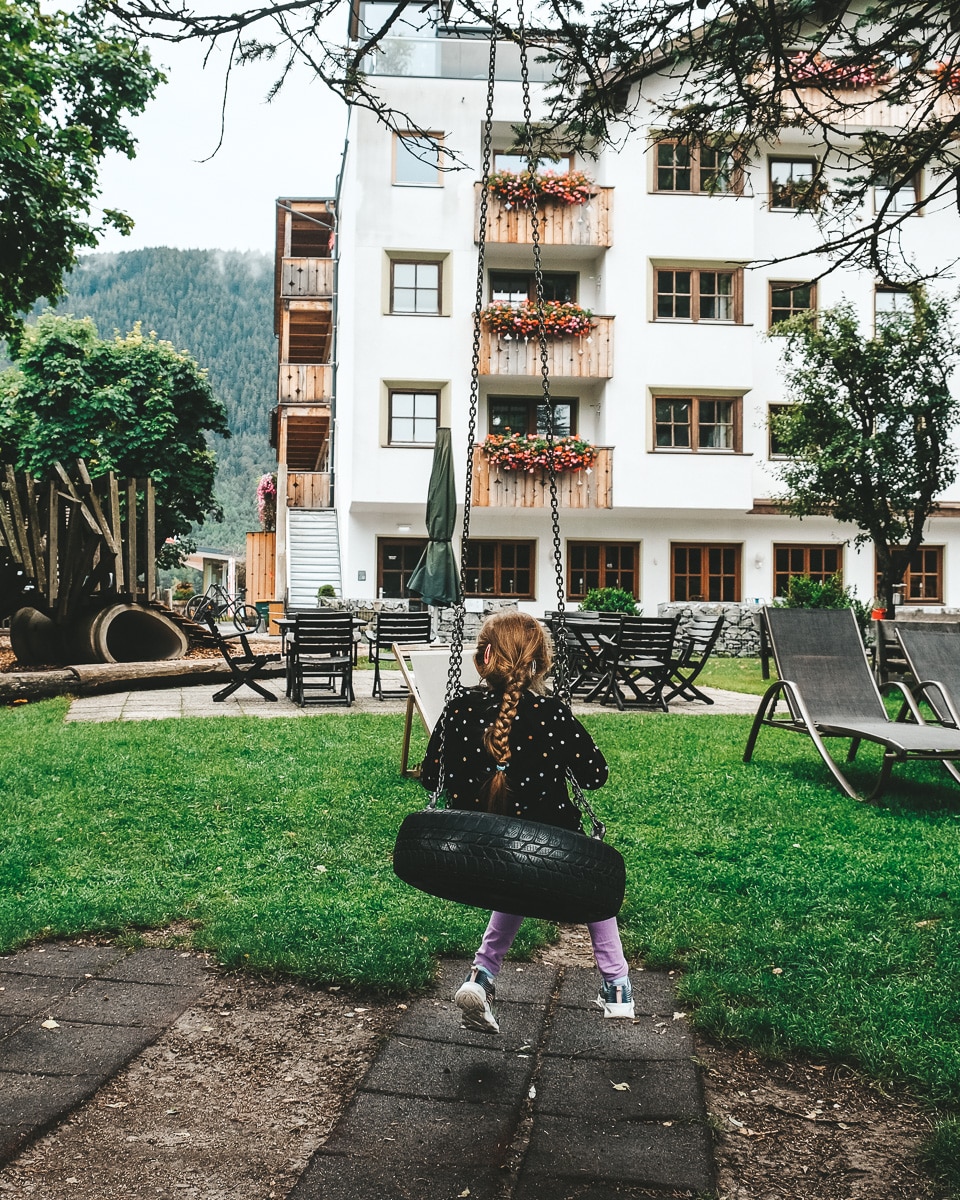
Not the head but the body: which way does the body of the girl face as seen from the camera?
away from the camera

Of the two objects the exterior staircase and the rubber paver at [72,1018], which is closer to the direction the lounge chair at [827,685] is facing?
the rubber paver

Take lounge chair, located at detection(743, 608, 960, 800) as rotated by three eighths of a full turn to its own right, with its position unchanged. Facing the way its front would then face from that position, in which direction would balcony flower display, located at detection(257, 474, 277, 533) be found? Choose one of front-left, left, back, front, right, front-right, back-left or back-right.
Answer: front-right

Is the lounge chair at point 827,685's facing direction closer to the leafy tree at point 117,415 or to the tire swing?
the tire swing

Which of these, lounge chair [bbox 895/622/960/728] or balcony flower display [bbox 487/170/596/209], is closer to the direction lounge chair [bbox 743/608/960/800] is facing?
the lounge chair

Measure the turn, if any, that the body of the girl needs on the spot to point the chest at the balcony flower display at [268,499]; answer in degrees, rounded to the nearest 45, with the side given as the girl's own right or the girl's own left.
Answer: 0° — they already face it

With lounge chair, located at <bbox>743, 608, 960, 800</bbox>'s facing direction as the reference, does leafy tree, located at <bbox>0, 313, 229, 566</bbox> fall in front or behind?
behind

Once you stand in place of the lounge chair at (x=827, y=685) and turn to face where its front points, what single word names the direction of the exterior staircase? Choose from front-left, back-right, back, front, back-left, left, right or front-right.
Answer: back

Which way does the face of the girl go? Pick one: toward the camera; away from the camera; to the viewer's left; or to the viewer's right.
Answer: away from the camera

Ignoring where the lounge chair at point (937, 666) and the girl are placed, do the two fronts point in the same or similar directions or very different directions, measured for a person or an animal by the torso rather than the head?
very different directions

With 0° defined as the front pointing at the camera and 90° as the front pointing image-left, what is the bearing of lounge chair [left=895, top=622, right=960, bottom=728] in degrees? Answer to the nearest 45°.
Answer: approximately 315°

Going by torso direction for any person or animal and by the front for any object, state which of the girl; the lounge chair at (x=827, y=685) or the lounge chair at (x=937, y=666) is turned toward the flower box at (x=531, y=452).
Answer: the girl

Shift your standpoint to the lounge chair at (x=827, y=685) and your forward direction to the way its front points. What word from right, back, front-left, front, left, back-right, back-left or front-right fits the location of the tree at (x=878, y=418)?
back-left
